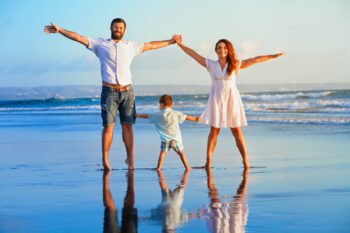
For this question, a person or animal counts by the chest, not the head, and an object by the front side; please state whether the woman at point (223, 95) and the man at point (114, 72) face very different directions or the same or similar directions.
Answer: same or similar directions

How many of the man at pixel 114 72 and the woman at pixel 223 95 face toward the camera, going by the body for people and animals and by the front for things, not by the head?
2

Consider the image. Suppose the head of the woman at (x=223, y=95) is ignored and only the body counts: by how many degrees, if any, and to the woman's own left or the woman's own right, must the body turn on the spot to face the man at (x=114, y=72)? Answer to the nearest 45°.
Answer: approximately 90° to the woman's own right

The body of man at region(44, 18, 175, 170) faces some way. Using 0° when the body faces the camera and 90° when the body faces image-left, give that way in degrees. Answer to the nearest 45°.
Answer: approximately 0°

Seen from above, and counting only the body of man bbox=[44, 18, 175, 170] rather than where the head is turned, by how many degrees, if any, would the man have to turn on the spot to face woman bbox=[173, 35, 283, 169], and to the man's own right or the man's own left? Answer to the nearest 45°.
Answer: approximately 90° to the man's own left

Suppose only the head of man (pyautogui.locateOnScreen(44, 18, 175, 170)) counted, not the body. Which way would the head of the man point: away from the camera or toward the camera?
toward the camera
